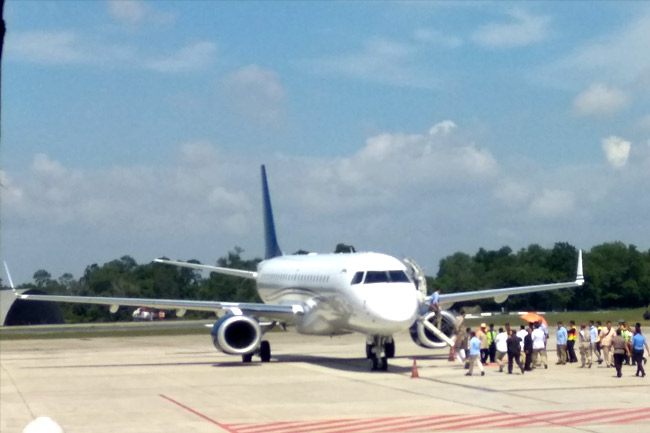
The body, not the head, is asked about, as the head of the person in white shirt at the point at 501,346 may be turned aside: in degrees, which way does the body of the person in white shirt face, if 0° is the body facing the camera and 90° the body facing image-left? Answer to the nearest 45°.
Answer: approximately 180°

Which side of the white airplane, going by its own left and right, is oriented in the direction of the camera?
front

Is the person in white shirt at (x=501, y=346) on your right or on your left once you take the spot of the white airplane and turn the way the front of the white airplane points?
on your left

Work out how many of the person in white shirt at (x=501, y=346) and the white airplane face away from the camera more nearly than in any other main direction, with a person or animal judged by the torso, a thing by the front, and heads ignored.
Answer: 1

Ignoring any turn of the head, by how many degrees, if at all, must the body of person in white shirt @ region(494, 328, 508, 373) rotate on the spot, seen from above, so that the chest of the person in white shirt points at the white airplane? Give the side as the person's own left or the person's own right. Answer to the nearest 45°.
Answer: approximately 90° to the person's own left

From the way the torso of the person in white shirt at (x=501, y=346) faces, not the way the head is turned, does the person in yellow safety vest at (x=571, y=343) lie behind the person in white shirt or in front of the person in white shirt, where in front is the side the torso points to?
in front

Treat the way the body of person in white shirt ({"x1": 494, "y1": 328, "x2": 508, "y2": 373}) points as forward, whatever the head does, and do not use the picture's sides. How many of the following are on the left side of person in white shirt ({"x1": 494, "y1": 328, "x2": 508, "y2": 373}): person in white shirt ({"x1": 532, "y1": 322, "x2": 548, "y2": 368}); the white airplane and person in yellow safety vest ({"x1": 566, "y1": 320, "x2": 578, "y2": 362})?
1

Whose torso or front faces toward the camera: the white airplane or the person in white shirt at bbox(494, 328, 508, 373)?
the white airplane

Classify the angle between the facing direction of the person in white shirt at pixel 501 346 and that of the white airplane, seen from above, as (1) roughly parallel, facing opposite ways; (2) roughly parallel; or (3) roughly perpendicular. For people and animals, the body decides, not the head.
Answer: roughly parallel, facing opposite ways

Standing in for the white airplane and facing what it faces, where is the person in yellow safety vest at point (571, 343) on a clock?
The person in yellow safety vest is roughly at 9 o'clock from the white airplane.

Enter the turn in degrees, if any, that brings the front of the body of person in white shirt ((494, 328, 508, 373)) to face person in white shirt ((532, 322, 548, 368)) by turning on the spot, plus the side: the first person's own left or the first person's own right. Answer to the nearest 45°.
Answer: approximately 90° to the first person's own right
